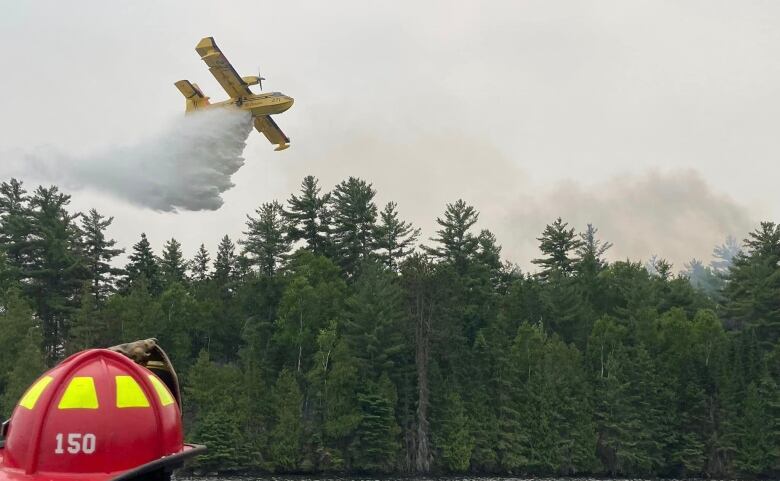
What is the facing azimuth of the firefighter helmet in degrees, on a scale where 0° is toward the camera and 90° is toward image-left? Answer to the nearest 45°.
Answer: approximately 225°
